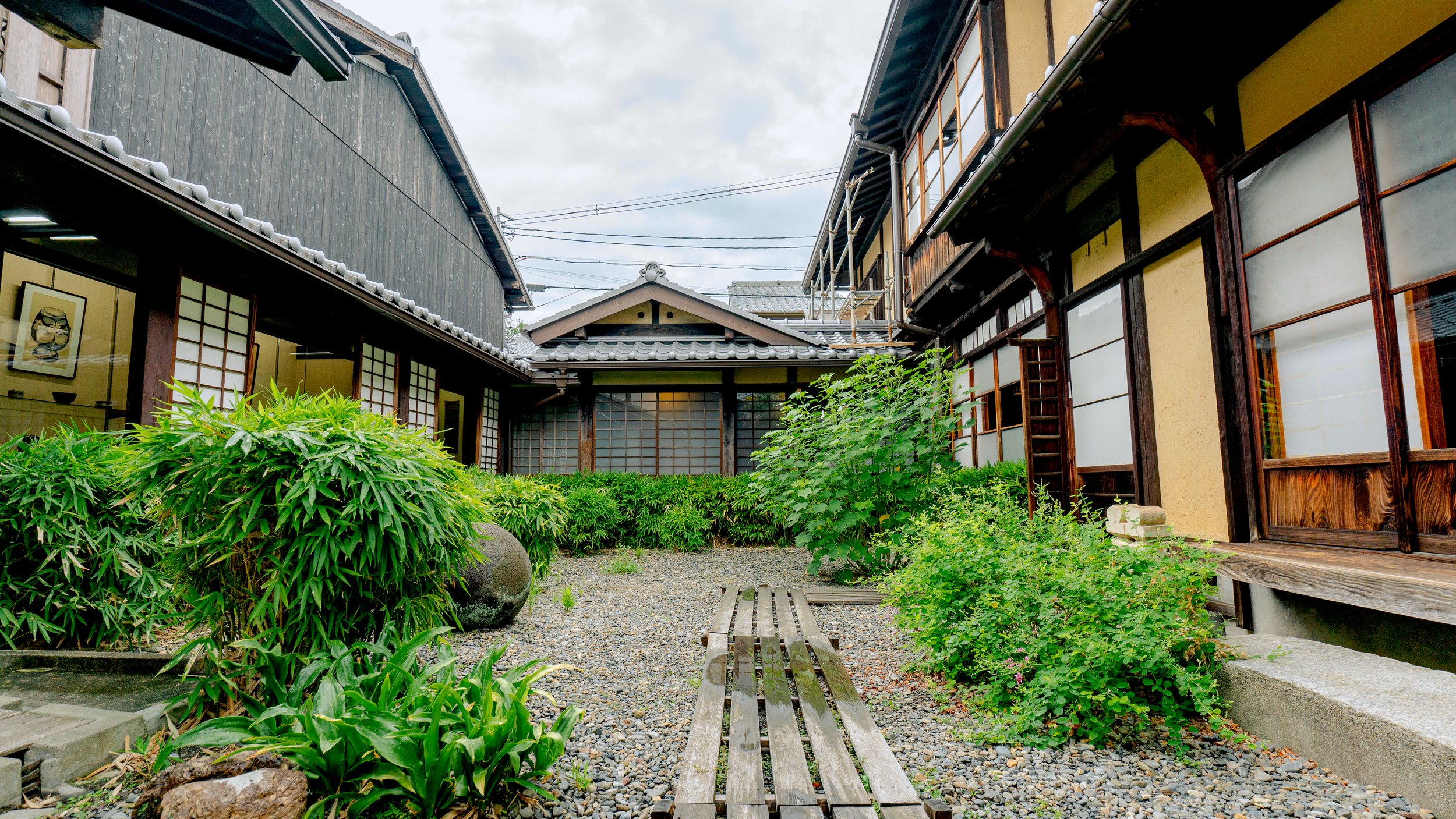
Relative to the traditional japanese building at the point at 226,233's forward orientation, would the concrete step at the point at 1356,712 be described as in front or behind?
in front

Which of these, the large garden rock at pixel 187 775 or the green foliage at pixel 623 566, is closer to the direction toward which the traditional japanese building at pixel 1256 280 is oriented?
the large garden rock

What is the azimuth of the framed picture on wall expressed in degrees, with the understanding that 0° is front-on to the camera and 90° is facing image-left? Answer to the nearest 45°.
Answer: approximately 315°

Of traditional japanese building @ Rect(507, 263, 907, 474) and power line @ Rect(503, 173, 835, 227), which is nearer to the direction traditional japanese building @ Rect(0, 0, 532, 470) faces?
the traditional japanese building

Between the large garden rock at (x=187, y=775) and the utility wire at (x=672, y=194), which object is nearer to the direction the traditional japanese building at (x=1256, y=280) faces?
the large garden rock

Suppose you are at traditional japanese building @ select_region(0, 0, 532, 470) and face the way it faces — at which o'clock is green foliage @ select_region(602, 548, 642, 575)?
The green foliage is roughly at 11 o'clock from the traditional japanese building.

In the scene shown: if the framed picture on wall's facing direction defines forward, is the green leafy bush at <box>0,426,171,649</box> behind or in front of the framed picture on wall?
in front

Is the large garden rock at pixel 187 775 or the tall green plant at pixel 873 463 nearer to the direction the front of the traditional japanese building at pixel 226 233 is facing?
the tall green plant

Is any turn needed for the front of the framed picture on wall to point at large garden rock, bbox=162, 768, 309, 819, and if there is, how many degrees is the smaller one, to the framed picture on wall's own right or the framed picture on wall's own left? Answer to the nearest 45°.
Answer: approximately 45° to the framed picture on wall's own right
